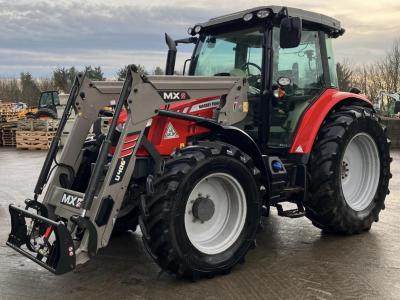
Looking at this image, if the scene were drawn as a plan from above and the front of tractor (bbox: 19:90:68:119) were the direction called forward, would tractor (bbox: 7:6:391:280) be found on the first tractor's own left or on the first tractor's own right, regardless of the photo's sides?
on the first tractor's own left

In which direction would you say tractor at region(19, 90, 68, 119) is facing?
to the viewer's left

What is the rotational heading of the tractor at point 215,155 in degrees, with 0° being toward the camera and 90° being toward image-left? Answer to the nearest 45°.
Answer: approximately 45°

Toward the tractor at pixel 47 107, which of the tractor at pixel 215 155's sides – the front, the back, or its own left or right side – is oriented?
right

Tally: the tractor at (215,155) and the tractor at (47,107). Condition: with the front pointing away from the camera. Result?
0
